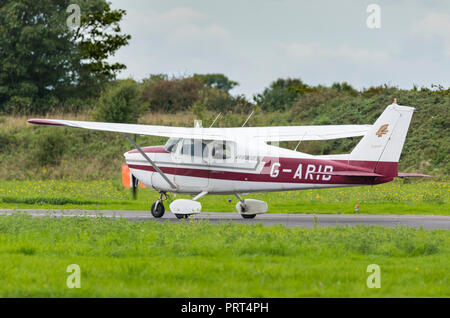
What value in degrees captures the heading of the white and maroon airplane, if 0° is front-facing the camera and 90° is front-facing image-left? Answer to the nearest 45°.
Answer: approximately 135°

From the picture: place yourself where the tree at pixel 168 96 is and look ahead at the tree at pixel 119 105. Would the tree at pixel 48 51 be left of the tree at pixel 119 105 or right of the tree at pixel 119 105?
right

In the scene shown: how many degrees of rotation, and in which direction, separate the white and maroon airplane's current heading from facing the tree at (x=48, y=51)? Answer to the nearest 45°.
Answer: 0° — it already faces it

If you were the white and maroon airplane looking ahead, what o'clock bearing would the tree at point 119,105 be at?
The tree is roughly at 1 o'clock from the white and maroon airplane.

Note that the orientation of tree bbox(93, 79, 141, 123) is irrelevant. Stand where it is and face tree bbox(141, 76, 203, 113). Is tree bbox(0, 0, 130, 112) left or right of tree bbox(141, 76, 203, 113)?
left

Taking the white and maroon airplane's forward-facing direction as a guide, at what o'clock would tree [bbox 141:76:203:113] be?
The tree is roughly at 1 o'clock from the white and maroon airplane.
